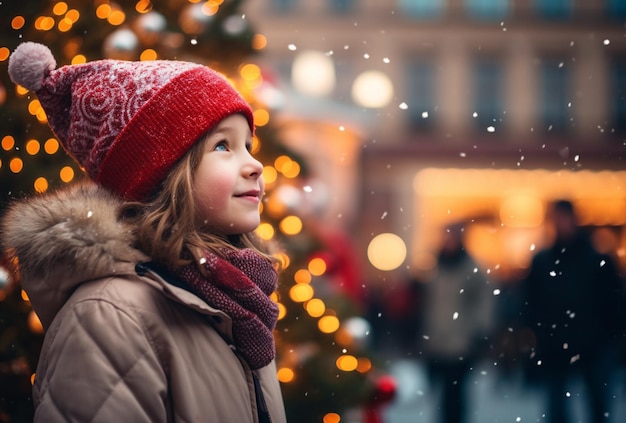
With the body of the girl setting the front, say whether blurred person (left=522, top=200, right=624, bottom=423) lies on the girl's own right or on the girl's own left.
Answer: on the girl's own left

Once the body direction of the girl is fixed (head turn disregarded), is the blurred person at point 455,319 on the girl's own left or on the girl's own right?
on the girl's own left

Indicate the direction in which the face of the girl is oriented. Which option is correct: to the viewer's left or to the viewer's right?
to the viewer's right

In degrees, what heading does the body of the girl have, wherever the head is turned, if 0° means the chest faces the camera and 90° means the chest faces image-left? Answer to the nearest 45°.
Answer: approximately 270°

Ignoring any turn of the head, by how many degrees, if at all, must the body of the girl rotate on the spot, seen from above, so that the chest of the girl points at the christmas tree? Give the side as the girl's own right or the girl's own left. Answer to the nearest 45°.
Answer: approximately 90° to the girl's own left
